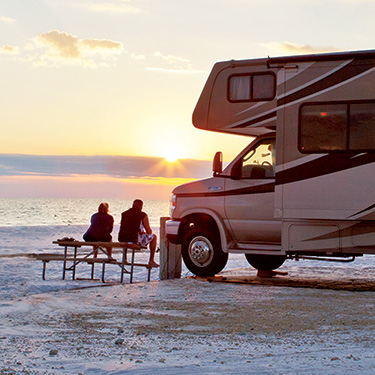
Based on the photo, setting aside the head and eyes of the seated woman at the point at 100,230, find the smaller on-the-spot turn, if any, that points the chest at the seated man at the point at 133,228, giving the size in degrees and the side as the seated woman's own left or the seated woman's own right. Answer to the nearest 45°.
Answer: approximately 90° to the seated woman's own right

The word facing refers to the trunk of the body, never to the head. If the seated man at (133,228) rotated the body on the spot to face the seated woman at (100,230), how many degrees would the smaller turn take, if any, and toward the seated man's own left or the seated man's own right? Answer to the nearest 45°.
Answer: approximately 135° to the seated man's own left

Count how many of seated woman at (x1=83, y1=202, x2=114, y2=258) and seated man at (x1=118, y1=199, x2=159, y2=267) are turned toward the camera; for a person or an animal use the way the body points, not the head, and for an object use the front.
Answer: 0

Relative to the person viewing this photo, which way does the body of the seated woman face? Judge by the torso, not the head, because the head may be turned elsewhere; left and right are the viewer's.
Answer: facing away from the viewer

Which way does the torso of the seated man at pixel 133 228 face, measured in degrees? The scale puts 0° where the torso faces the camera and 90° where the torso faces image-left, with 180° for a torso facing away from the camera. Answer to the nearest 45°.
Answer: approximately 225°

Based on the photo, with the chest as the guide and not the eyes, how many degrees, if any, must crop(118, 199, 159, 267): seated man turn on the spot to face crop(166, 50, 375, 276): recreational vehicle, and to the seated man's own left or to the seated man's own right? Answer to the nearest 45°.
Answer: approximately 90° to the seated man's own right

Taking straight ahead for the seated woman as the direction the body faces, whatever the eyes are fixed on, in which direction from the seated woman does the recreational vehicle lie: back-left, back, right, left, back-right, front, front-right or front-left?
back-right
